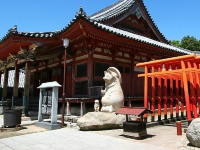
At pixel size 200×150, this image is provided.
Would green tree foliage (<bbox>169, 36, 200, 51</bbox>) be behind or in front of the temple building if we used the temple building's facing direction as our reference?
behind

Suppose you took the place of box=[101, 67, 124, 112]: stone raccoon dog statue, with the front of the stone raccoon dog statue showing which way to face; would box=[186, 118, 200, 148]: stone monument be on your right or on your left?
on your left

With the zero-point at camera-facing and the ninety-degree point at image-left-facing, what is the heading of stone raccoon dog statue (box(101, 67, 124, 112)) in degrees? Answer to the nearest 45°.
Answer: approximately 45°

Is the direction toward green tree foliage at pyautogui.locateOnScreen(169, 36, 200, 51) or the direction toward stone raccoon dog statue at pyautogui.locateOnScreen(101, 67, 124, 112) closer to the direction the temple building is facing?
the stone raccoon dog statue

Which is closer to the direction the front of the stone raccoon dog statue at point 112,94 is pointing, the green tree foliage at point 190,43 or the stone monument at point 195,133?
the stone monument

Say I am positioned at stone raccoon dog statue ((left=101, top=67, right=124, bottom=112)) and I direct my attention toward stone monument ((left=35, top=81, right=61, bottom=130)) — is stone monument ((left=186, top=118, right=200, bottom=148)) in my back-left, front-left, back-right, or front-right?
back-left

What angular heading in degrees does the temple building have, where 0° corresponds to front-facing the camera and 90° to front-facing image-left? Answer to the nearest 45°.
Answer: approximately 45°

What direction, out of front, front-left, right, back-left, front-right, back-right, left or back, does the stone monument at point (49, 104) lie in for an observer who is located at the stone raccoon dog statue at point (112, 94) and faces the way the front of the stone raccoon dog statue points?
front-right

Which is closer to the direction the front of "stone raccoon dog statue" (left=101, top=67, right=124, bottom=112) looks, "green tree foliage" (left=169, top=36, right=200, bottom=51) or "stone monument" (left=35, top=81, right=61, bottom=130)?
the stone monument

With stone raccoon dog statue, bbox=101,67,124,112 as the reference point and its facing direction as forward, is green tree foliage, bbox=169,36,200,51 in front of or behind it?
behind

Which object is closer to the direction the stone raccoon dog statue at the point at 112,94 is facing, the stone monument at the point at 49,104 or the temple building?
the stone monument
